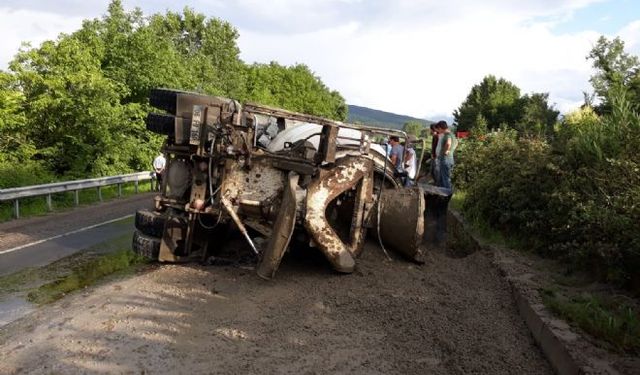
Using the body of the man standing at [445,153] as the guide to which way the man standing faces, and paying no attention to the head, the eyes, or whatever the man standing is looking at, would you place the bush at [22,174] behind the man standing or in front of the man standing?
in front

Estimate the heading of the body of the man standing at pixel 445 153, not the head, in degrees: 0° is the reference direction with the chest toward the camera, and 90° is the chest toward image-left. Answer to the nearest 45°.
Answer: approximately 90°

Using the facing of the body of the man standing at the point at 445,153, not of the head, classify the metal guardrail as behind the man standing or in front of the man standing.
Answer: in front
